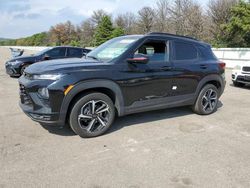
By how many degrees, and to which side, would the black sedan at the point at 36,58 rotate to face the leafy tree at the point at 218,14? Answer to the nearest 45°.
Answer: approximately 180°

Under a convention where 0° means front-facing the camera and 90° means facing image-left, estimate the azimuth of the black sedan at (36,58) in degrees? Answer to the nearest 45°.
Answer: approximately 45°

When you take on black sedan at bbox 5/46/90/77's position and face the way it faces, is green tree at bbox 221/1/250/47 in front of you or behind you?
behind

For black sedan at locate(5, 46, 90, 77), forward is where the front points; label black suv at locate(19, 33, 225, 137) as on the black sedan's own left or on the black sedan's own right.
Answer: on the black sedan's own left

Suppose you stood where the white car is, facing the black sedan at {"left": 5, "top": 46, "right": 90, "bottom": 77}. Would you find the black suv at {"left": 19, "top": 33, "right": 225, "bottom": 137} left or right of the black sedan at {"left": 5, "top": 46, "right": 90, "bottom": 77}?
left

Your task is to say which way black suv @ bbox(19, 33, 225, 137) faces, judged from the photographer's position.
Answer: facing the viewer and to the left of the viewer

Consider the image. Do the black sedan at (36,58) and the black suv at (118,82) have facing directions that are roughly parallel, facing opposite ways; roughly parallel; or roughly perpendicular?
roughly parallel

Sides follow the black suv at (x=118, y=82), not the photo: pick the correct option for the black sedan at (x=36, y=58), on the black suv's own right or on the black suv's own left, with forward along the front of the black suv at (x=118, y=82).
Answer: on the black suv's own right

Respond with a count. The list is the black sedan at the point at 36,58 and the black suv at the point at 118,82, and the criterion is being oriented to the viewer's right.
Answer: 0

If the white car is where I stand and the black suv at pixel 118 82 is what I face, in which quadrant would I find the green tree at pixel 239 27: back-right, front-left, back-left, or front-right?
back-right
